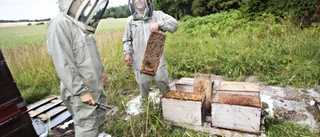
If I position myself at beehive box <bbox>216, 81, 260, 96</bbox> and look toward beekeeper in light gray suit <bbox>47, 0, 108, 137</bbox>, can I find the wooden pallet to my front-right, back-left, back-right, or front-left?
front-right

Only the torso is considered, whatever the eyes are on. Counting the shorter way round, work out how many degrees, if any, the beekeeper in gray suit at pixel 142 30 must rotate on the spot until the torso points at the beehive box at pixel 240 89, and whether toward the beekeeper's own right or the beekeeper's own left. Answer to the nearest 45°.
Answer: approximately 45° to the beekeeper's own left

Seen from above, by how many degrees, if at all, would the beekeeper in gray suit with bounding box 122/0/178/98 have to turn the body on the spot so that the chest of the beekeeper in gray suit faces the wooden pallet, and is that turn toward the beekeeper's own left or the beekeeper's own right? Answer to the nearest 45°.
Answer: approximately 90° to the beekeeper's own right

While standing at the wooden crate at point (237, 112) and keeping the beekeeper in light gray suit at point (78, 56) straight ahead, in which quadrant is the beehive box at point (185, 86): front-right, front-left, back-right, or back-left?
front-right

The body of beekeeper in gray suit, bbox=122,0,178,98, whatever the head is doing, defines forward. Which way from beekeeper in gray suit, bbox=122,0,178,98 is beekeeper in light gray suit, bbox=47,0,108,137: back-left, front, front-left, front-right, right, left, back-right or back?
front-right

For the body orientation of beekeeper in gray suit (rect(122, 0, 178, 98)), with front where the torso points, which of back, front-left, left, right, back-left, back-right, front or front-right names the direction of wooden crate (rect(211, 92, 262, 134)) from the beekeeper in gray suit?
front-left

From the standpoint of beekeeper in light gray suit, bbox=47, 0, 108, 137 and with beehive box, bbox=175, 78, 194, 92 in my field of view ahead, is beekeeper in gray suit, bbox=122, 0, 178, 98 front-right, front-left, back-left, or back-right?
front-left

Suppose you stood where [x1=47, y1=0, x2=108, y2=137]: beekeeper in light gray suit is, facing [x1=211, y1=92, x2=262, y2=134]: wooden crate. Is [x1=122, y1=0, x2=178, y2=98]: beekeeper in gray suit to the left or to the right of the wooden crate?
left

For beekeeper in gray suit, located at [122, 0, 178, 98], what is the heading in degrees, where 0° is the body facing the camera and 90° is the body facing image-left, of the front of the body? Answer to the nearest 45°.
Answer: approximately 0°
